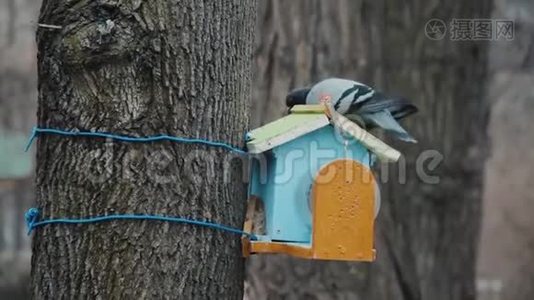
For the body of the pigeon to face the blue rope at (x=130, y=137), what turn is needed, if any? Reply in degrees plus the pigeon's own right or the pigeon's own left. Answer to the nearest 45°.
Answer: approximately 45° to the pigeon's own left

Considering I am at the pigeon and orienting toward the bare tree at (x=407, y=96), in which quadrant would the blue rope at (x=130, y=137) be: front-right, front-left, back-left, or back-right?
back-left

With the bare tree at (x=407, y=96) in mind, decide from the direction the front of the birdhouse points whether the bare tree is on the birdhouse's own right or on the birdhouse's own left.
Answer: on the birdhouse's own left

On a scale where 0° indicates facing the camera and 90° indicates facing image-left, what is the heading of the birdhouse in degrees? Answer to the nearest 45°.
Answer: approximately 315°

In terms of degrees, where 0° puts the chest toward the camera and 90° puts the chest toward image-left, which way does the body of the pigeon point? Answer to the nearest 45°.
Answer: approximately 90°
